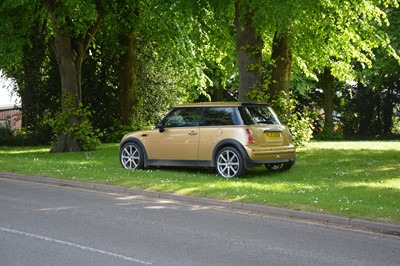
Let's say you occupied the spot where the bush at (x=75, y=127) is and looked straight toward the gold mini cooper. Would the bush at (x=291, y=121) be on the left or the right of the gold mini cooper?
left

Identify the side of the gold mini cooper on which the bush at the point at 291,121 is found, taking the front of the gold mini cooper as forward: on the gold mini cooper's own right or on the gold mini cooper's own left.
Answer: on the gold mini cooper's own right

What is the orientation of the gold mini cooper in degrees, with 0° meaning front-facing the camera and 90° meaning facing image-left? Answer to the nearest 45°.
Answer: approximately 135°

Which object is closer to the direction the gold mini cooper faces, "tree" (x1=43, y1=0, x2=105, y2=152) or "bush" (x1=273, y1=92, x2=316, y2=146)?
the tree

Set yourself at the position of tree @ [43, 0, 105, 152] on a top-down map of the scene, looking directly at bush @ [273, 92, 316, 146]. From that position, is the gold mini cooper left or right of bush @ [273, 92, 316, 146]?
right

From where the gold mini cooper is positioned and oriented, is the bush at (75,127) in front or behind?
in front

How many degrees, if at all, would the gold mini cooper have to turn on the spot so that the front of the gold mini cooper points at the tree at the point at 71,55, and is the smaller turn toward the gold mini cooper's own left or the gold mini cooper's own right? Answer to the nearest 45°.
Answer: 0° — it already faces it
